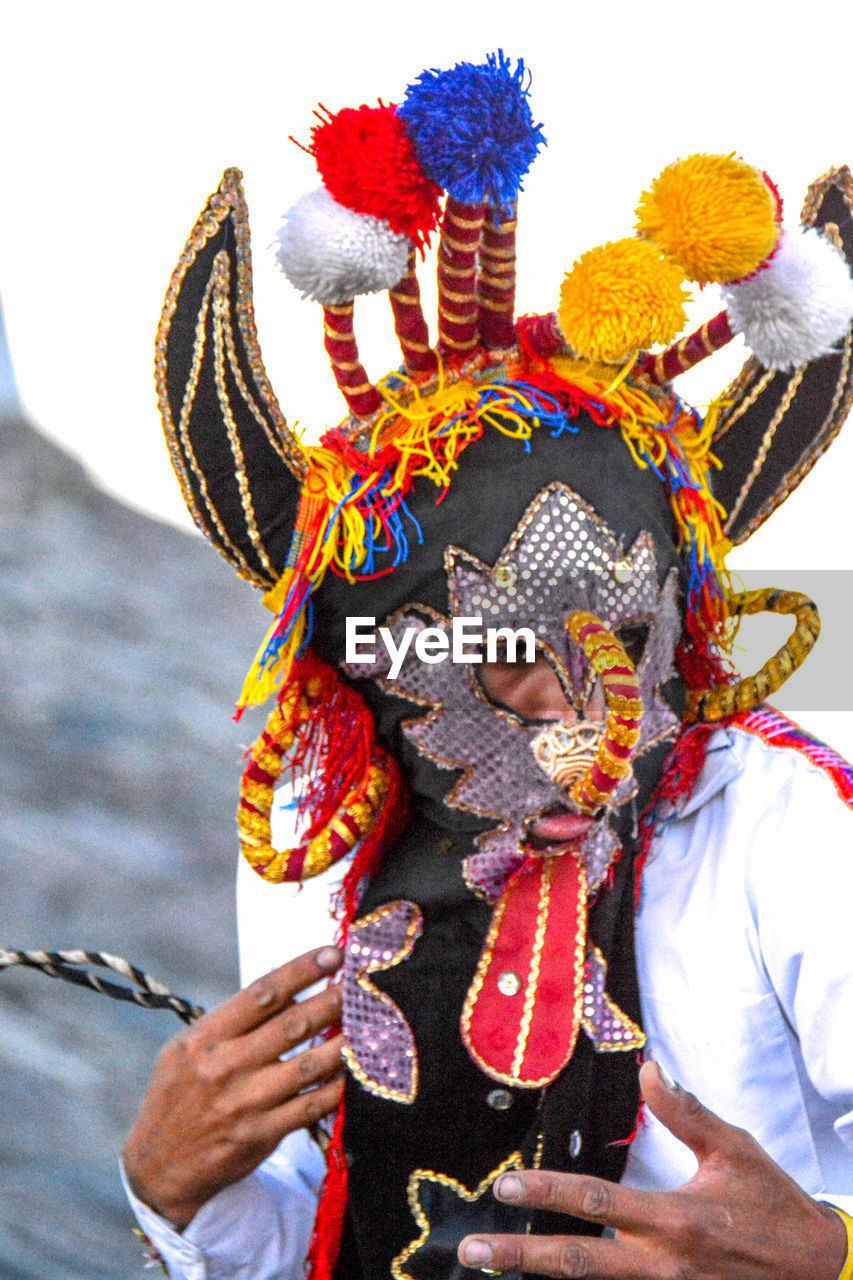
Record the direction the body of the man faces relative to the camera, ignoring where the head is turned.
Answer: toward the camera
